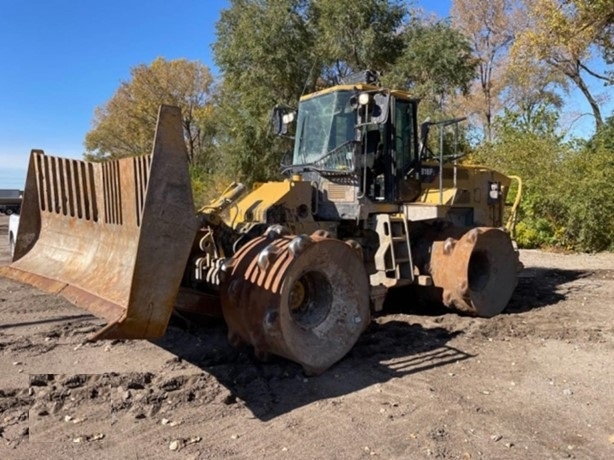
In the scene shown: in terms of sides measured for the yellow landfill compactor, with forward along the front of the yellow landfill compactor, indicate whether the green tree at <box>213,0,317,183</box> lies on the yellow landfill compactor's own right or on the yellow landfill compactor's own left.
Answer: on the yellow landfill compactor's own right

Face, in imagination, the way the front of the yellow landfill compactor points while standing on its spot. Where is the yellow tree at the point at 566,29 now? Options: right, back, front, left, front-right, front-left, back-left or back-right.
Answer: back

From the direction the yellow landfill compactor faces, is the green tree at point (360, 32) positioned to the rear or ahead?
to the rear

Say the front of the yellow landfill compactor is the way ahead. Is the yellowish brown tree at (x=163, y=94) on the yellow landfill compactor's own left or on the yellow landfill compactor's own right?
on the yellow landfill compactor's own right

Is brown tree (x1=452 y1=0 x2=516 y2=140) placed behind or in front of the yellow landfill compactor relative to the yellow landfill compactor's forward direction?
behind

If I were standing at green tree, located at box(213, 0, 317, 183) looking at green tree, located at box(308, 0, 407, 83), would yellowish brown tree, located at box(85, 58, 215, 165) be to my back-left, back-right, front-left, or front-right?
back-left

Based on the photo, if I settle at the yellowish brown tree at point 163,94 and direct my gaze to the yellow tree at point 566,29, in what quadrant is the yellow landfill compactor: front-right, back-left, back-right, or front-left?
front-right

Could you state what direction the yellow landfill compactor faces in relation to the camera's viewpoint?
facing the viewer and to the left of the viewer
